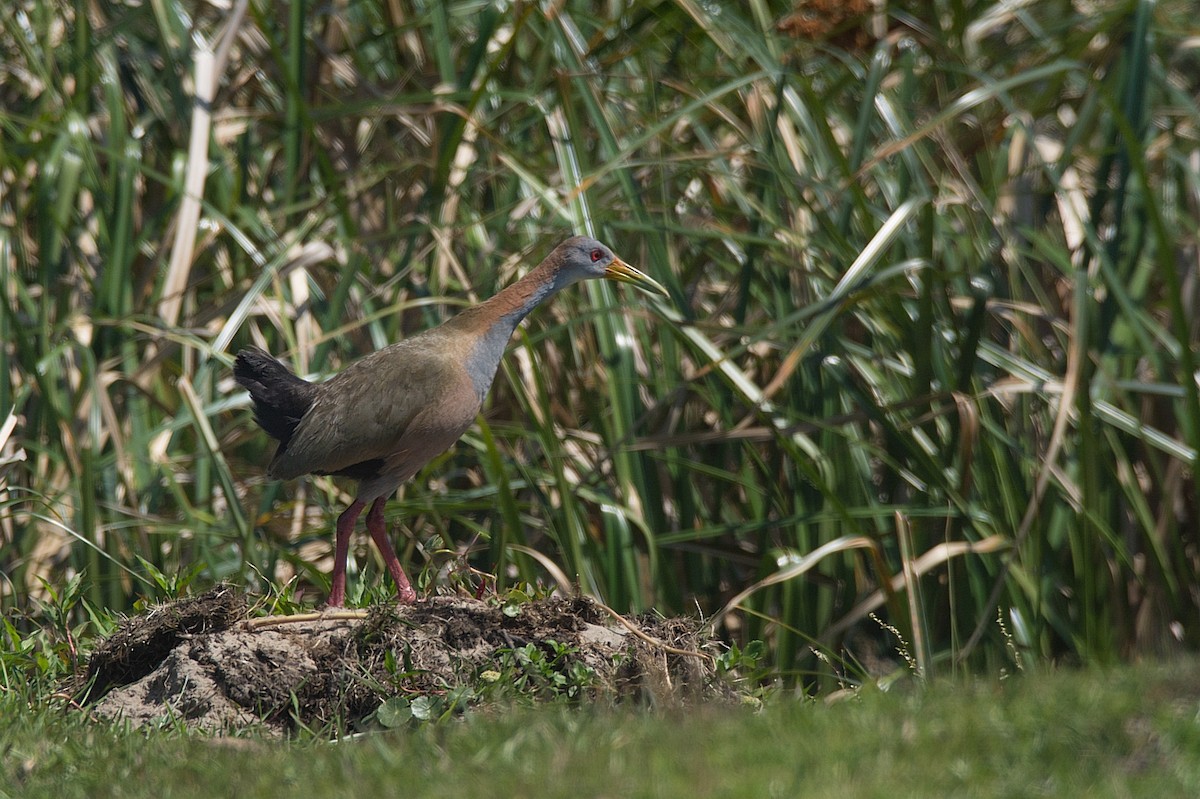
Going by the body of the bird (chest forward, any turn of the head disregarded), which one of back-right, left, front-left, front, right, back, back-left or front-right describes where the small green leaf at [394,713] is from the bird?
right

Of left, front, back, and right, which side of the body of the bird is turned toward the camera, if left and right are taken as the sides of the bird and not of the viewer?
right
